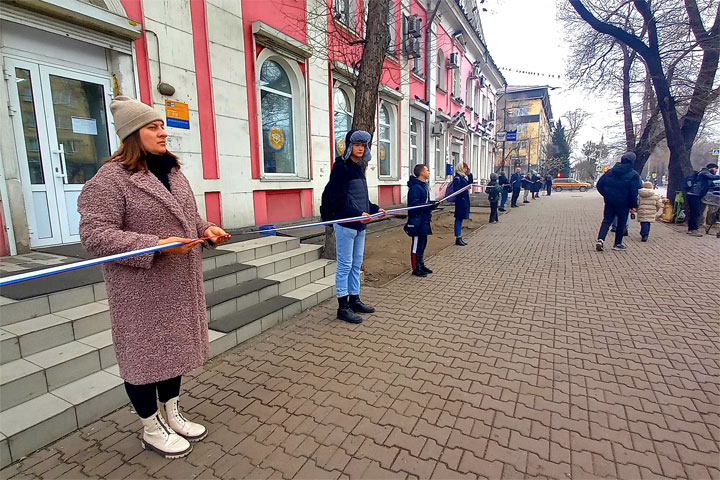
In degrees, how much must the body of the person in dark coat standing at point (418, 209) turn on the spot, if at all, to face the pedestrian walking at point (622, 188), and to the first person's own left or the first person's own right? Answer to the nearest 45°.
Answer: approximately 45° to the first person's own left

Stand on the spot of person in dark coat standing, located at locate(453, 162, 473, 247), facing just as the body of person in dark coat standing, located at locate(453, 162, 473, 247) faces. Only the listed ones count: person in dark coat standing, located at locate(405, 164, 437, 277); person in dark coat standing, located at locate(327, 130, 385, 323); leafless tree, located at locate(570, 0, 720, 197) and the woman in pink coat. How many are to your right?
3

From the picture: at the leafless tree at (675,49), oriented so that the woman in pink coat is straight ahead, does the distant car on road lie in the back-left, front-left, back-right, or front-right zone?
back-right

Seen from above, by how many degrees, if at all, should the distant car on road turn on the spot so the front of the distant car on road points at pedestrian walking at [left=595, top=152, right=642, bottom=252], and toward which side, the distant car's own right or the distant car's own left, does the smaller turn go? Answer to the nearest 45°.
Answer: approximately 90° to the distant car's own right

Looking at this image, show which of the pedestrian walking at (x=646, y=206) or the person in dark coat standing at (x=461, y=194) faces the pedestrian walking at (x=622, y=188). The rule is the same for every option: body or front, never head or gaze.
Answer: the person in dark coat standing

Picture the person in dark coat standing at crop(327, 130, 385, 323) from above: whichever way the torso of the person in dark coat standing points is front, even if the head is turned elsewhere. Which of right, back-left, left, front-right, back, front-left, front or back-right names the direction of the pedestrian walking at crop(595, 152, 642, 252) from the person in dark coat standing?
left

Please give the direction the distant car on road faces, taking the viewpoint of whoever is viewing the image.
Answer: facing to the right of the viewer

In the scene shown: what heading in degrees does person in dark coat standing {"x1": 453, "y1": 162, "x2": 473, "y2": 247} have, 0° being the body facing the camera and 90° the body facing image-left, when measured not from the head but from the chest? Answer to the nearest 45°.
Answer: approximately 270°

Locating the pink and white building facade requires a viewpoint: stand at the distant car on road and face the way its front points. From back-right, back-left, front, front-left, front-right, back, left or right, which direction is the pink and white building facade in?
right

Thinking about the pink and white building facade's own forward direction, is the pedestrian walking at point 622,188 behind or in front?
in front

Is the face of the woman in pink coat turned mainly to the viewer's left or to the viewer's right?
to the viewer's right

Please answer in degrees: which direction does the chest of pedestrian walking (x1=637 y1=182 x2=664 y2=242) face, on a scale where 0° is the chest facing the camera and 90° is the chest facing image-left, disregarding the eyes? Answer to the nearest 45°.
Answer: approximately 180°

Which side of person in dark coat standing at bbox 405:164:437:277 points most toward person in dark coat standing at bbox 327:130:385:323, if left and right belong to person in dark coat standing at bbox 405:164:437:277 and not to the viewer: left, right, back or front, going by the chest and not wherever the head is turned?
right

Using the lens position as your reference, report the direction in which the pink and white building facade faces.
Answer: facing the viewer and to the right of the viewer
